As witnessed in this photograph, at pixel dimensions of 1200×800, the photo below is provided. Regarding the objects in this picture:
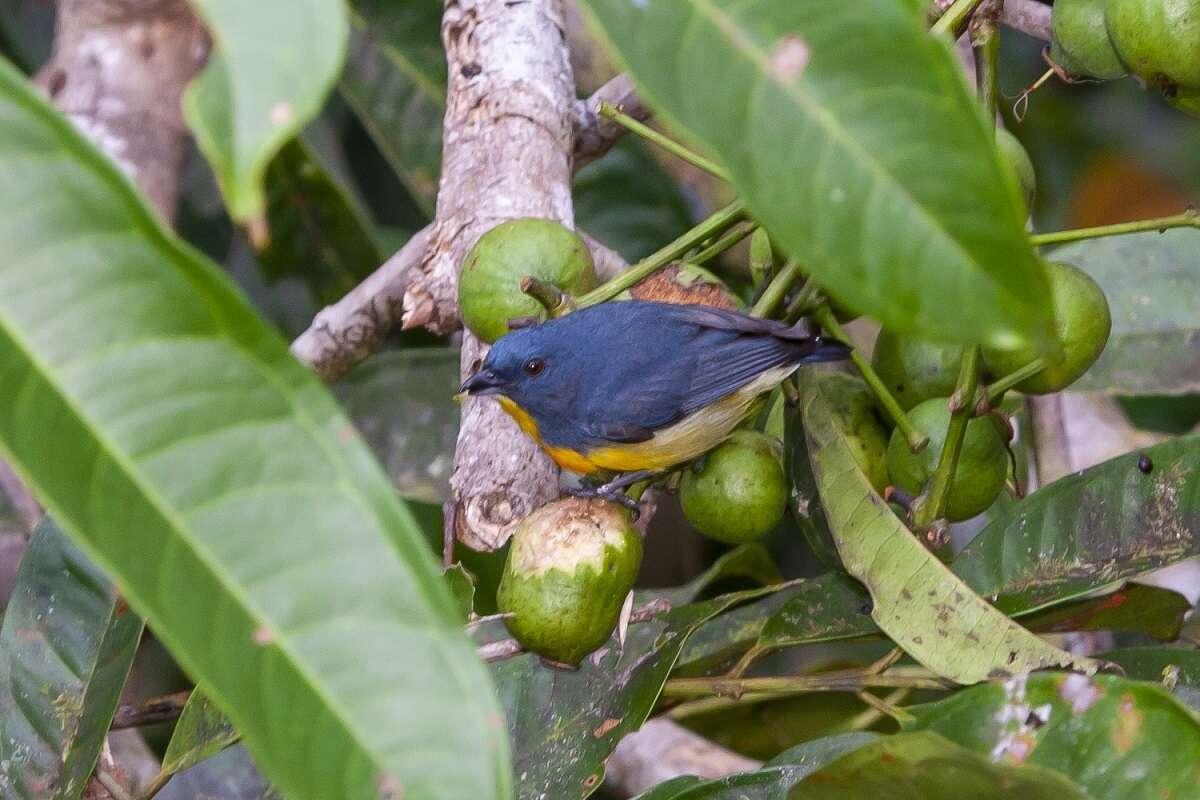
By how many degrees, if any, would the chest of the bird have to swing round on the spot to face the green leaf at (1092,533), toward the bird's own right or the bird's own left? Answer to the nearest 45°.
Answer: approximately 135° to the bird's own left

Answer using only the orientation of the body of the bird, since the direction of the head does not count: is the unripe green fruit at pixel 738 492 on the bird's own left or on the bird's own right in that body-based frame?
on the bird's own left

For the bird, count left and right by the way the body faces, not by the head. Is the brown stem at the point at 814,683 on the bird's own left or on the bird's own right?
on the bird's own left

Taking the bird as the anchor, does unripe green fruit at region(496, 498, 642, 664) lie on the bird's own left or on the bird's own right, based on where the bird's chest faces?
on the bird's own left

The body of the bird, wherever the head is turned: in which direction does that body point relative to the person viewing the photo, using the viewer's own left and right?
facing to the left of the viewer

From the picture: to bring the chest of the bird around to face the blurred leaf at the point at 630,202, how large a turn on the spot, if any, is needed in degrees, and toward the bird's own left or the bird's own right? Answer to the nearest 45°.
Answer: approximately 90° to the bird's own right

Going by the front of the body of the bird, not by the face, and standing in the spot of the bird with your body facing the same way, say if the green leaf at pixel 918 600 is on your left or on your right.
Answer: on your left

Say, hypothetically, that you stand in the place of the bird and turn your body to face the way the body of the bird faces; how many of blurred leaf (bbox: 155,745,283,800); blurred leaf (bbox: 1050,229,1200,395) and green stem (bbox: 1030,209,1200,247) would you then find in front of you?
1

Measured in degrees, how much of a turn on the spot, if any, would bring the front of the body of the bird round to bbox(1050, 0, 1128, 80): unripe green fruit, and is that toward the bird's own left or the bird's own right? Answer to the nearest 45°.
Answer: approximately 135° to the bird's own left
